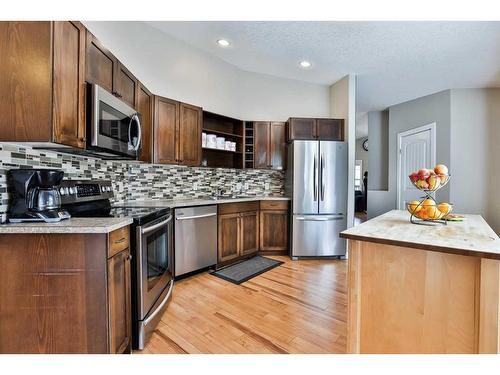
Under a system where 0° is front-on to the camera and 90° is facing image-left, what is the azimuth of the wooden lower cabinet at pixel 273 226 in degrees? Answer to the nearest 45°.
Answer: approximately 0°

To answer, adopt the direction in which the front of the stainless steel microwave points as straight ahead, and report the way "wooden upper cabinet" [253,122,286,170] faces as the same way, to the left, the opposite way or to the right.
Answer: to the right

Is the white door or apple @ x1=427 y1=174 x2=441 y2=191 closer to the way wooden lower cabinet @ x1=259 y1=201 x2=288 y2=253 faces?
the apple

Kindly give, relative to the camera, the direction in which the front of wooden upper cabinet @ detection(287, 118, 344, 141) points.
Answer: facing the viewer

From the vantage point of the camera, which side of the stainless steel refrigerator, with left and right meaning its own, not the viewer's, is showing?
front

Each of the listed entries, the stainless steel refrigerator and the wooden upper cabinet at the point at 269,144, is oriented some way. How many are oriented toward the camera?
2

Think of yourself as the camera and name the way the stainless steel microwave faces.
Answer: facing the viewer and to the right of the viewer

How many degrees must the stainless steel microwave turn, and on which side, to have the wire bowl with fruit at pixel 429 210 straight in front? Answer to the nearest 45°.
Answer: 0° — it already faces it

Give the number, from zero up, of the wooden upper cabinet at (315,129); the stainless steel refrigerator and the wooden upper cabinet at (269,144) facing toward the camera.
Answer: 3

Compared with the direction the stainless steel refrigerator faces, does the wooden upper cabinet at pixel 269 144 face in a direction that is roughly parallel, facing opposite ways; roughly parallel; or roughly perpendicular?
roughly parallel

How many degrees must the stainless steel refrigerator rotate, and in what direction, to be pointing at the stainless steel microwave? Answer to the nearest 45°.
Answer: approximately 45° to its right

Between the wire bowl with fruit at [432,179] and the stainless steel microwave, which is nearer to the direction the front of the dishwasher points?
the wire bowl with fruit

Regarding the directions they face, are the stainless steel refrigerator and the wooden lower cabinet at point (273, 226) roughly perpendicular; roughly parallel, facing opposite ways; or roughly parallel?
roughly parallel

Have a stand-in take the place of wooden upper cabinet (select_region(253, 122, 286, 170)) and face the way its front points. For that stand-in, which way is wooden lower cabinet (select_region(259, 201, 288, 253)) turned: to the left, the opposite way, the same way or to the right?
the same way

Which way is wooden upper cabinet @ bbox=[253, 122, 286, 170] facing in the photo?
toward the camera

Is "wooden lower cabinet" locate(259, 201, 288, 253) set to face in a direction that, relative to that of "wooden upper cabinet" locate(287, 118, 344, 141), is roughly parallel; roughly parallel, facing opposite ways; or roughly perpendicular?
roughly parallel

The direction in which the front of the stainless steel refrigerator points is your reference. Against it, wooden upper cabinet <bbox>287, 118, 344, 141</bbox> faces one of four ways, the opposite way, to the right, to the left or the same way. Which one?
the same way
